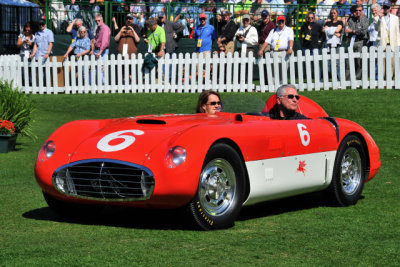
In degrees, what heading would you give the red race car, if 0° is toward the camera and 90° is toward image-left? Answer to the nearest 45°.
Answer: approximately 45°

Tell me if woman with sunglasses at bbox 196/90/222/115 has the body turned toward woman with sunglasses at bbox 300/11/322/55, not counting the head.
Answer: no

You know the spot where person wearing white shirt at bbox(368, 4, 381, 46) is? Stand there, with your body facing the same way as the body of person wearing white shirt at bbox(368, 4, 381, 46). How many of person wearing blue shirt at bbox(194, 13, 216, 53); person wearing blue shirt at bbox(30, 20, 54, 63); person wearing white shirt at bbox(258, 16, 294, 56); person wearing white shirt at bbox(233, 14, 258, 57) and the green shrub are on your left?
0

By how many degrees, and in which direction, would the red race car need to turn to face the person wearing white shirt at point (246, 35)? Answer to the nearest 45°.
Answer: approximately 135° to its right

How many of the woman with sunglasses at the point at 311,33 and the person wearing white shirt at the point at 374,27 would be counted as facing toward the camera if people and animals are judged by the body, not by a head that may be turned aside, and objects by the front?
2

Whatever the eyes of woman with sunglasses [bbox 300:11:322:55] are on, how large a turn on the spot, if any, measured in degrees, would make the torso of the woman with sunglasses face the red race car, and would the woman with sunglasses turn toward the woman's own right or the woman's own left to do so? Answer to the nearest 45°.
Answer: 0° — they already face it

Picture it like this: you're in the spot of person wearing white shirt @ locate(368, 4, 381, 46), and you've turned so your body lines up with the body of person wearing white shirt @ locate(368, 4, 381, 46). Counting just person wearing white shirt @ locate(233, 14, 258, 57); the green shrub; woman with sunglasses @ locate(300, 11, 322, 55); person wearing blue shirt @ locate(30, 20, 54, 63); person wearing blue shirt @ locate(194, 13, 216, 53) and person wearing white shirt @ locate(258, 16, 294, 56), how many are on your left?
0

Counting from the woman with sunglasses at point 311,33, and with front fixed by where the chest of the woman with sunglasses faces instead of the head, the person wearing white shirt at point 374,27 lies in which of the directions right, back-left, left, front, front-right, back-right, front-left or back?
front-left

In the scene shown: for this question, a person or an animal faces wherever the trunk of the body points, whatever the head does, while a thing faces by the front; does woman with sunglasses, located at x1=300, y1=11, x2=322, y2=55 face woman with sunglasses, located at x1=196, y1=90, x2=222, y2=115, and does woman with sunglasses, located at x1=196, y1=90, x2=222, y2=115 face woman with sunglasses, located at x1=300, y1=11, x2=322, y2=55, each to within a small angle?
no

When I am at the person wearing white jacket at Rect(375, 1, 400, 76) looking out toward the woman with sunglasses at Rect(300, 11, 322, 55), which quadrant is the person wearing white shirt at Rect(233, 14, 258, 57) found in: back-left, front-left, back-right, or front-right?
front-left

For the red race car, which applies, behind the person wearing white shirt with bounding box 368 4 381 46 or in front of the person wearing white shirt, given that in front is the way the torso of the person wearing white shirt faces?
in front

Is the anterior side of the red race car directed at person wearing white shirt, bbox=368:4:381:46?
no

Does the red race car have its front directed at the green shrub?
no

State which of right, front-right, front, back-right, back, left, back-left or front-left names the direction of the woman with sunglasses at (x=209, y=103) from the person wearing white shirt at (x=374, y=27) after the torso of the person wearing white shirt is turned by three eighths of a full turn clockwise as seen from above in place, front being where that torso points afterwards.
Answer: back-left

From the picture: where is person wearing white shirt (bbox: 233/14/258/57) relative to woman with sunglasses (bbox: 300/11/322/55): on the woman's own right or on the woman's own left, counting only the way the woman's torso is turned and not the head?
on the woman's own right

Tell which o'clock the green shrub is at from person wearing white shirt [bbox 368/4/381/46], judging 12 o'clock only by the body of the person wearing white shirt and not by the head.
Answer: The green shrub is roughly at 1 o'clock from the person wearing white shirt.

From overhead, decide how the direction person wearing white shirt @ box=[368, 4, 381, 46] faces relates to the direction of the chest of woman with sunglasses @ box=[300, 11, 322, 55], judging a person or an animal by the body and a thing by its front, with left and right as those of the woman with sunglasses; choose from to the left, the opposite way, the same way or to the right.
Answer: the same way

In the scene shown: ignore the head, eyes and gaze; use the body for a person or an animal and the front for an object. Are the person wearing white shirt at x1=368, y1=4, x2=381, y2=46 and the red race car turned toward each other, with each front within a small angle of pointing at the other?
no

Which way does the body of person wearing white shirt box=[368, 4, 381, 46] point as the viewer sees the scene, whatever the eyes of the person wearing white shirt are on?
toward the camera

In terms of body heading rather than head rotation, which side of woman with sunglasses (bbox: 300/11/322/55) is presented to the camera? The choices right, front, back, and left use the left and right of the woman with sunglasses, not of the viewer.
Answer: front
